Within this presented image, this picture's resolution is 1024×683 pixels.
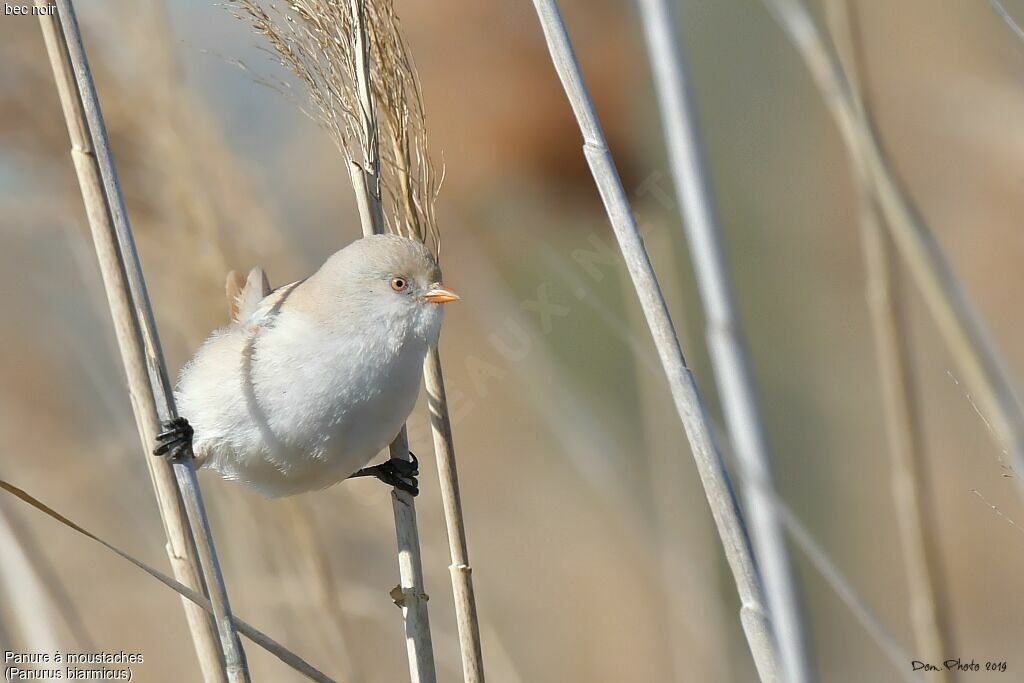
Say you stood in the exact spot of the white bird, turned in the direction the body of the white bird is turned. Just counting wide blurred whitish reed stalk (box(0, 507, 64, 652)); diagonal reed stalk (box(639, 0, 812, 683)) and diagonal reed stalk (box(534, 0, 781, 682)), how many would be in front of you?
2

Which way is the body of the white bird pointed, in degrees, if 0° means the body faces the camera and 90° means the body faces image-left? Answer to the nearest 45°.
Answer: approximately 315°
